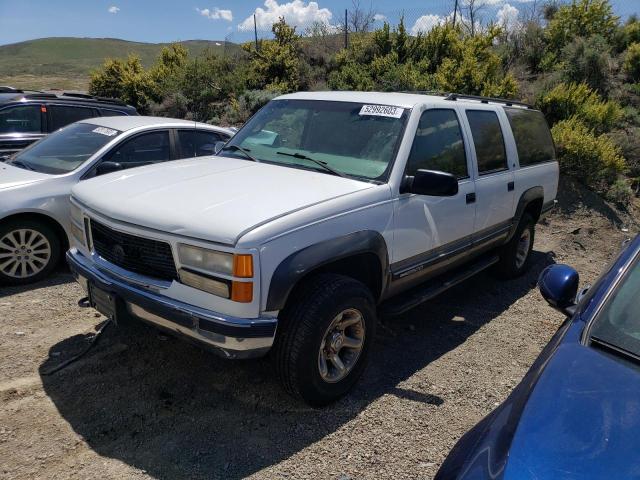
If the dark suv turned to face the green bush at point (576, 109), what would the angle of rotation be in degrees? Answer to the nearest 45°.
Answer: approximately 180°

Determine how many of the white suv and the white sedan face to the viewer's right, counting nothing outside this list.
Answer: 0

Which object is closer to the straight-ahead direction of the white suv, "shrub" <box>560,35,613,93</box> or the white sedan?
the white sedan

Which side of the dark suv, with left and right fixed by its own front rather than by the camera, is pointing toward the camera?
left

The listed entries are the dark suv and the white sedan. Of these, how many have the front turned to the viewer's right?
0

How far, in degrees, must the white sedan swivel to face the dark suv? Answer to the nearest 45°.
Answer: approximately 135° to its right

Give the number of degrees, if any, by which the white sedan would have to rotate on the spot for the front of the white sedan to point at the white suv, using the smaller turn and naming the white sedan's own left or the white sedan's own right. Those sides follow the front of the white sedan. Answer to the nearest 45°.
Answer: approximately 90° to the white sedan's own left

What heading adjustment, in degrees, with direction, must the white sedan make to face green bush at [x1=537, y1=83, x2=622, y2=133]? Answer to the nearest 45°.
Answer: approximately 135° to its left

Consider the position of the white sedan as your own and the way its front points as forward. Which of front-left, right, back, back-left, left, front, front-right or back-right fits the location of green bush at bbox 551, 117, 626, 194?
back-left

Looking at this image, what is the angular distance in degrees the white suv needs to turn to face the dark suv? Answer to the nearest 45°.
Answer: approximately 90° to its right

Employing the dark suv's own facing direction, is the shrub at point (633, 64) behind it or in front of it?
behind

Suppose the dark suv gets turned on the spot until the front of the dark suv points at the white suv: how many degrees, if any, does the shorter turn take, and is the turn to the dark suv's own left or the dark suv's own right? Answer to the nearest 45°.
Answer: approximately 90° to the dark suv's own left

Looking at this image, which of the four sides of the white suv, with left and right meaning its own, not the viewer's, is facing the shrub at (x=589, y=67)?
back

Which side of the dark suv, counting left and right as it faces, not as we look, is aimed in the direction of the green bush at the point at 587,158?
back
